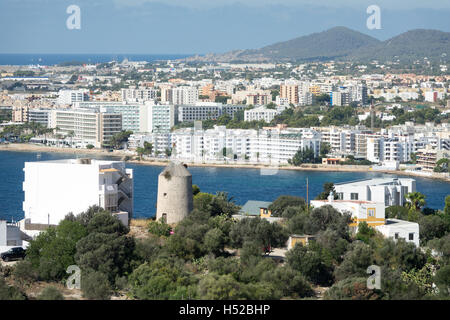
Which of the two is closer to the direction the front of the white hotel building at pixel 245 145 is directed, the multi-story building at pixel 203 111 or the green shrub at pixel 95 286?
the green shrub

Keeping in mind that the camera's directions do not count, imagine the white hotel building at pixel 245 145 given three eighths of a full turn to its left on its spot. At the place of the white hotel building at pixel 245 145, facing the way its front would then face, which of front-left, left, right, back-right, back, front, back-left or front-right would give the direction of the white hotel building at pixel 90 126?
left

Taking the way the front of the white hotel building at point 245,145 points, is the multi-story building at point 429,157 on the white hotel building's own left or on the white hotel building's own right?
on the white hotel building's own left

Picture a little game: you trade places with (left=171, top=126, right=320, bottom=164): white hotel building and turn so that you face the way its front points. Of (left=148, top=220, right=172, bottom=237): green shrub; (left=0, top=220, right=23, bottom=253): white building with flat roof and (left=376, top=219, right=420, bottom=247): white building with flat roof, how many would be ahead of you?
3

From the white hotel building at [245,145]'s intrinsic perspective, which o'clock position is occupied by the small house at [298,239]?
The small house is roughly at 12 o'clock from the white hotel building.

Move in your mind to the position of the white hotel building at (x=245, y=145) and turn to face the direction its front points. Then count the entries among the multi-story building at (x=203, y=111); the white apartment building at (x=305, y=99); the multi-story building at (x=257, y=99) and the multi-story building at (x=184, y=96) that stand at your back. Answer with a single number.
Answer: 4

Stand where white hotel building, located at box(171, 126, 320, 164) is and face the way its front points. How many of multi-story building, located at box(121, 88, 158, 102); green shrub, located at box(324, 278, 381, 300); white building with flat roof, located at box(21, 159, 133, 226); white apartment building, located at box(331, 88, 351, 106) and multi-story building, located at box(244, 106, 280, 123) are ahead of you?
2

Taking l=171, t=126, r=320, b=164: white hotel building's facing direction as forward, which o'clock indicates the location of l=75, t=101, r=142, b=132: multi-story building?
The multi-story building is roughly at 5 o'clock from the white hotel building.

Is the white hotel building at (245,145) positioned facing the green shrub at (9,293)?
yes

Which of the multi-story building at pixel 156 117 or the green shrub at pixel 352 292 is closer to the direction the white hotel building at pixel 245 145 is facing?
the green shrub

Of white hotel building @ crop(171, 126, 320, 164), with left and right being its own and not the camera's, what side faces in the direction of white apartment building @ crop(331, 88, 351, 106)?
back

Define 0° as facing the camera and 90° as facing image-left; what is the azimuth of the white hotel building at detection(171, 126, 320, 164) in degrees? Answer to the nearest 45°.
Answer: approximately 0°

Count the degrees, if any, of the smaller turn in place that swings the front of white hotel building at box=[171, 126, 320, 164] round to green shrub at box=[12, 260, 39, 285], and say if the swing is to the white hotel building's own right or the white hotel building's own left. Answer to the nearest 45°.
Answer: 0° — it already faces it

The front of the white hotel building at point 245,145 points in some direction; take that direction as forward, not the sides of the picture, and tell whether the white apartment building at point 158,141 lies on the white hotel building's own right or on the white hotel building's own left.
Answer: on the white hotel building's own right

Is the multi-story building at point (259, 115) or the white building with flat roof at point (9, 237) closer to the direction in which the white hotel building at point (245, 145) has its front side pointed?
the white building with flat roof

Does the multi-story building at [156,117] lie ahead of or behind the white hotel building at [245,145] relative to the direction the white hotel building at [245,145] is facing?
behind
